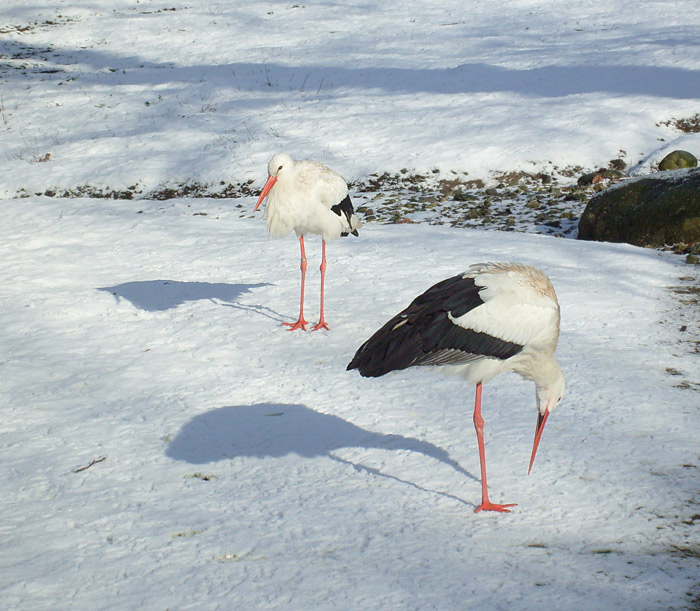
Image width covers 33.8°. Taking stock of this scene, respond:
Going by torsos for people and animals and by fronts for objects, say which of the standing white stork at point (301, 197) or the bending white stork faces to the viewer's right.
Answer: the bending white stork

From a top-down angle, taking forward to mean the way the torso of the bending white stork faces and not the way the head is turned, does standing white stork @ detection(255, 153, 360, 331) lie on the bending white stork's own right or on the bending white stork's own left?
on the bending white stork's own left

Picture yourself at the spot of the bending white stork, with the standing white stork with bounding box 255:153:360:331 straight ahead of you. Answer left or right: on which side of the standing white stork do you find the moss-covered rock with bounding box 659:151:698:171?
right

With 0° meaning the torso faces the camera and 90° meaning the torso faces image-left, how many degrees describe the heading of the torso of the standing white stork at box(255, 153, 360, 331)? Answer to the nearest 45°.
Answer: approximately 45°

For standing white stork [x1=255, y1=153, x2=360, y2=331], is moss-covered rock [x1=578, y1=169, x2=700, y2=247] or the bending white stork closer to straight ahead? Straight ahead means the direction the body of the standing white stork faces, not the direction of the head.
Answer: the bending white stork

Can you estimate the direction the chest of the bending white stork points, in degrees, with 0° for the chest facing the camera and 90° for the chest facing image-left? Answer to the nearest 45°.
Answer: approximately 270°

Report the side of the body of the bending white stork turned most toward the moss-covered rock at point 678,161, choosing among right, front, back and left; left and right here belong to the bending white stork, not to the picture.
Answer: left

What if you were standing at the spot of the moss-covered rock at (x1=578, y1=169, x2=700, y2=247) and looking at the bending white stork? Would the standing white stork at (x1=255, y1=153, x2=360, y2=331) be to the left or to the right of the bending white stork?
right

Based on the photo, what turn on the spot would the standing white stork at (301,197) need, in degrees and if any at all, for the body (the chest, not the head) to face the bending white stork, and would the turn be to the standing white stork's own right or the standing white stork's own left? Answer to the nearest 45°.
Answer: approximately 45° to the standing white stork's own left

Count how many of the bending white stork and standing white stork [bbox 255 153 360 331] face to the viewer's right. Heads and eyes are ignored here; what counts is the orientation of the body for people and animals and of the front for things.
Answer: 1

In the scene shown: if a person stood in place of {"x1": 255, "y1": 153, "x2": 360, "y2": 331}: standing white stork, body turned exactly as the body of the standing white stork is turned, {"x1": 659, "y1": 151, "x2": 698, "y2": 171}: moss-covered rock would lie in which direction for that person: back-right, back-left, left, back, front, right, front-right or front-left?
back
